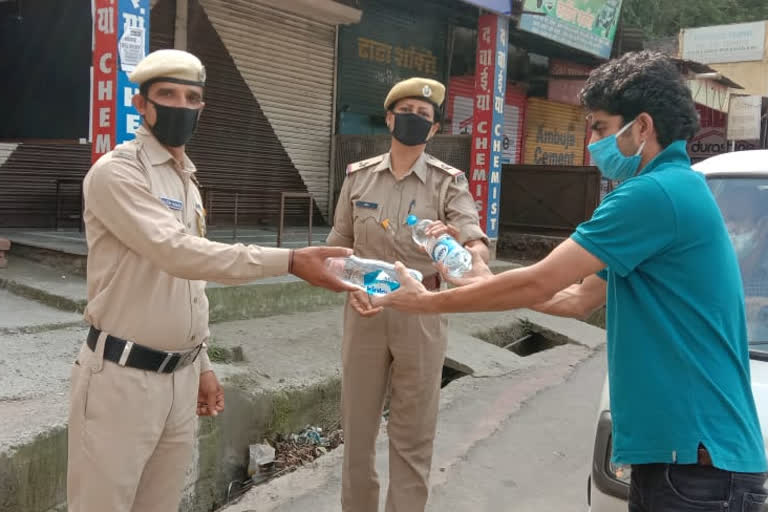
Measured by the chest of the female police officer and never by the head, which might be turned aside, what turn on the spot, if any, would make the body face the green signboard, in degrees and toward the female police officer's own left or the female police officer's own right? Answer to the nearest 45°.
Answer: approximately 180°

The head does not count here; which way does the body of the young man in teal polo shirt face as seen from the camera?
to the viewer's left

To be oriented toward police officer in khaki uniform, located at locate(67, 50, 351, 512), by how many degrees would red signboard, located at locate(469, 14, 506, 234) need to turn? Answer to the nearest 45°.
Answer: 0° — it already faces them

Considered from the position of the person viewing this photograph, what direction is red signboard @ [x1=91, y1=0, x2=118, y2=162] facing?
facing the viewer

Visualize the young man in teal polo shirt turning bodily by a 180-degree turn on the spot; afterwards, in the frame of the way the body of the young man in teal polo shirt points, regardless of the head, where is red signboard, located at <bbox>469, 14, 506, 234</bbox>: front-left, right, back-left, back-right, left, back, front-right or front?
left

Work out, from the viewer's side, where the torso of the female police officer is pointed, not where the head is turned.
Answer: toward the camera

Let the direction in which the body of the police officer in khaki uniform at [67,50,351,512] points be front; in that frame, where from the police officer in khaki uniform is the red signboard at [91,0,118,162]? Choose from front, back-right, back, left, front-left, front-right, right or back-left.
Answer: back-left

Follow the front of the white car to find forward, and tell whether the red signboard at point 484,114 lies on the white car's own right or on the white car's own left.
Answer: on the white car's own right

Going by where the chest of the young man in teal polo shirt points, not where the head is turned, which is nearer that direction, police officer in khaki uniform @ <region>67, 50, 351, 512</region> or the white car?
the police officer in khaki uniform

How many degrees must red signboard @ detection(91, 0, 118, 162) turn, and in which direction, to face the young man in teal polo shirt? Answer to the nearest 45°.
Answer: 0° — it already faces them

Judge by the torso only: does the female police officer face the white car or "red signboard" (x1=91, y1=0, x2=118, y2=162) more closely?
the white car

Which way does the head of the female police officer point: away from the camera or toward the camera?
toward the camera
